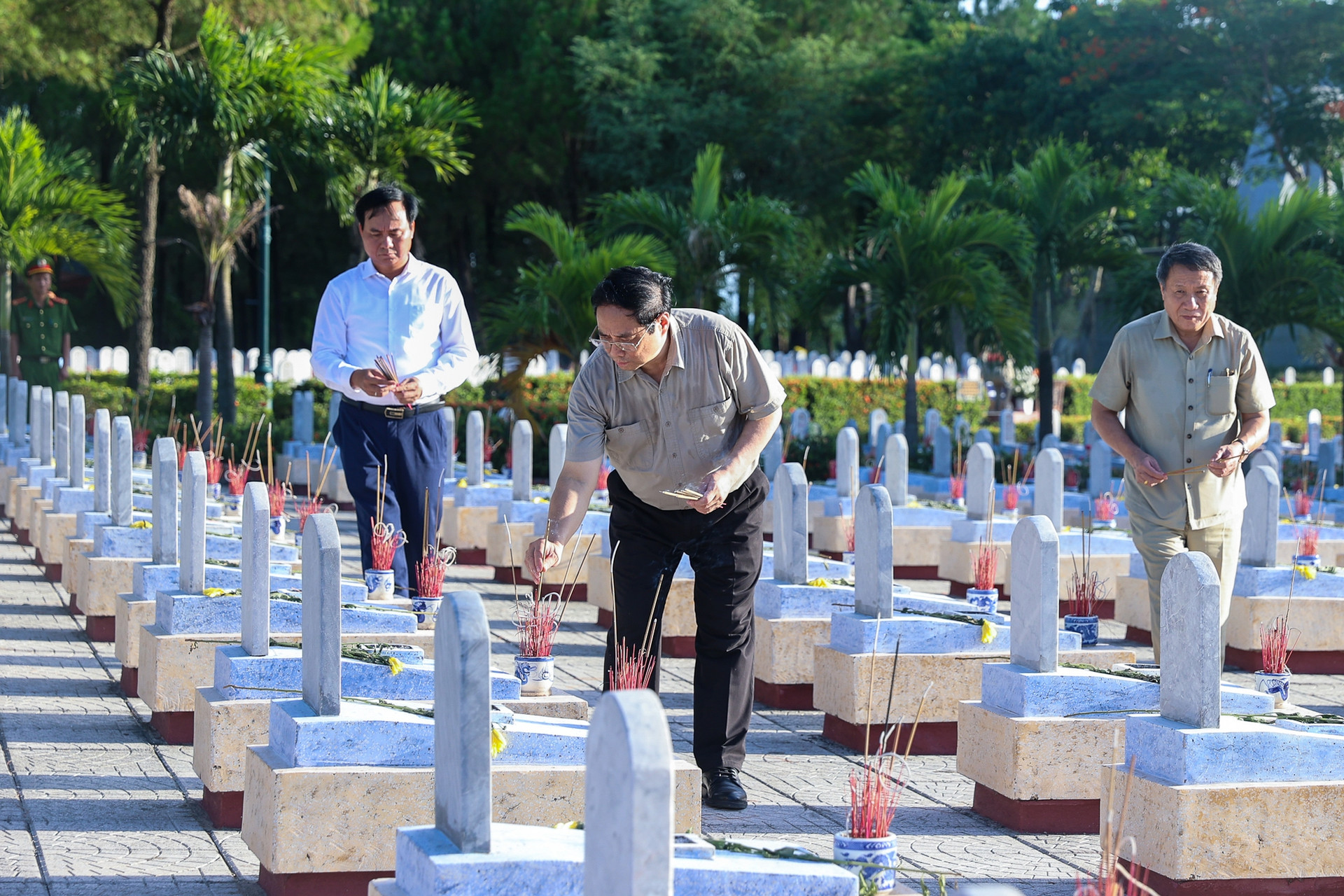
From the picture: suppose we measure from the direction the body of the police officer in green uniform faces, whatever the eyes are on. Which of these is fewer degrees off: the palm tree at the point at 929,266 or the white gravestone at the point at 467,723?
the white gravestone

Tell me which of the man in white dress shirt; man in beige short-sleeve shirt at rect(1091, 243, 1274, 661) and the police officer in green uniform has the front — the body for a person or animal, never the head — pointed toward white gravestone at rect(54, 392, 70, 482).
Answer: the police officer in green uniform

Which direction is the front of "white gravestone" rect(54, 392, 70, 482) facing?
to the viewer's right

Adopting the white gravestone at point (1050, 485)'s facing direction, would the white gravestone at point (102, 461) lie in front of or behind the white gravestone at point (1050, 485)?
behind

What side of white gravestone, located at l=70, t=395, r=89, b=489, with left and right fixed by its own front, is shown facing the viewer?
right

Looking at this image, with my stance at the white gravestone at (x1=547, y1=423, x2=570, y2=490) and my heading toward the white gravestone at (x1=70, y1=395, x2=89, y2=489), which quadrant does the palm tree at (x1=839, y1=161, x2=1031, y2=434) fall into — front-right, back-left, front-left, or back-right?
back-right

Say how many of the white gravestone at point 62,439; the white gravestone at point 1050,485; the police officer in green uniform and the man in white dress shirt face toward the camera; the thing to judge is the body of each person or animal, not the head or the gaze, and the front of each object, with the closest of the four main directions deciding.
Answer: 2

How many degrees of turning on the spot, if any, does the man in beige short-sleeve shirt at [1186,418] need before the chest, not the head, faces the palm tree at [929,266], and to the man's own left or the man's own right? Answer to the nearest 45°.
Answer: approximately 180°

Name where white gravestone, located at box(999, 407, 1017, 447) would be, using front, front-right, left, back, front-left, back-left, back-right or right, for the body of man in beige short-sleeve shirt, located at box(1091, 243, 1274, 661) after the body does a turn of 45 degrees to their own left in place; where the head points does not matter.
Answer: back-left
